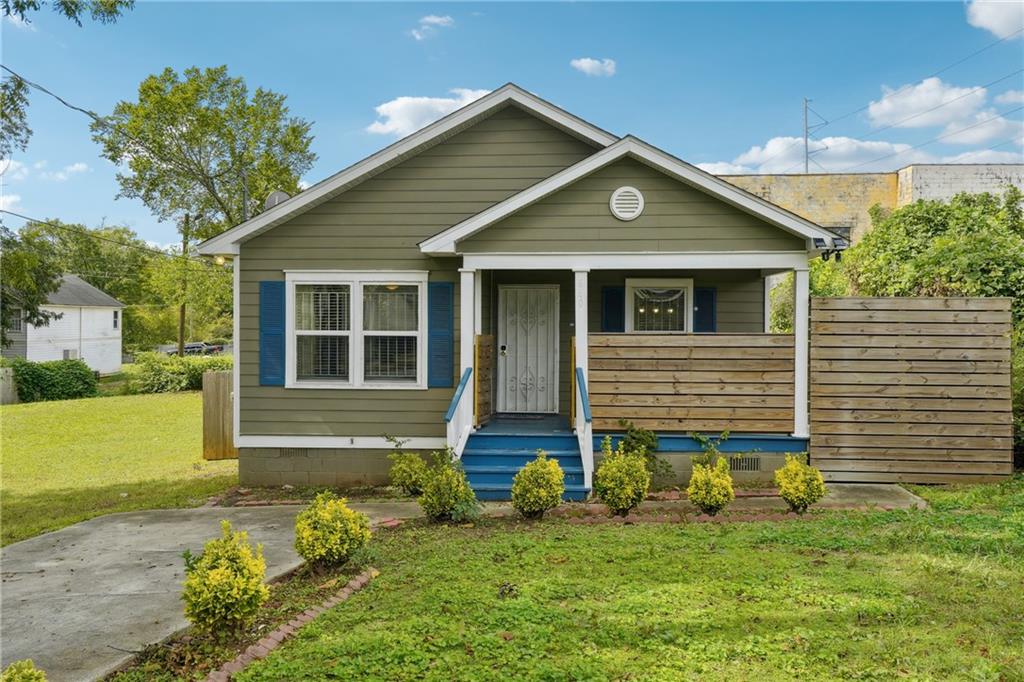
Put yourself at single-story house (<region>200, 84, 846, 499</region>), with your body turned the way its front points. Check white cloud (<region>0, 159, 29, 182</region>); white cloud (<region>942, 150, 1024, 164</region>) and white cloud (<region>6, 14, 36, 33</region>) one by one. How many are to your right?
2

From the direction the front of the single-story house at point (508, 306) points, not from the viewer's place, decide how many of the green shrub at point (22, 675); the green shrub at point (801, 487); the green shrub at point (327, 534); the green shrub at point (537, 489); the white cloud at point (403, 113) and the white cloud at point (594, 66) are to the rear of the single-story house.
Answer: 2

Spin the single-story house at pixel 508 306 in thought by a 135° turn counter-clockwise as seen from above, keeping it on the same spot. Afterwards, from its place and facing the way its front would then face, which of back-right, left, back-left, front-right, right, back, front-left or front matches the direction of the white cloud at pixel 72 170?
left

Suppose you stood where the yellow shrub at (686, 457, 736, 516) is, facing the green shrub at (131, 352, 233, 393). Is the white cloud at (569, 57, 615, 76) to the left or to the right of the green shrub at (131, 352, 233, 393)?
right

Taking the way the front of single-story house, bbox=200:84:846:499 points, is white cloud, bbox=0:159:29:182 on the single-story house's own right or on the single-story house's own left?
on the single-story house's own right

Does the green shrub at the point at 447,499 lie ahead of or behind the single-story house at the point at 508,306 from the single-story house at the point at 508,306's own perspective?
ahead

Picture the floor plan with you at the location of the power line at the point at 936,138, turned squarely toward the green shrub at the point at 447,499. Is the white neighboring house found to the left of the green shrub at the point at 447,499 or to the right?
right

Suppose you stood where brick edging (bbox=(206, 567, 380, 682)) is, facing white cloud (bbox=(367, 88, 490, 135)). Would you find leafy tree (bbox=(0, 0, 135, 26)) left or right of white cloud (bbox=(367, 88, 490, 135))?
left

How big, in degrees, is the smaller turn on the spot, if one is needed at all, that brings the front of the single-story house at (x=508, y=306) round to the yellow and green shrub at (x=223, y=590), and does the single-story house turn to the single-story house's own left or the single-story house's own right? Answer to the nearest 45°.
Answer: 0° — it already faces it

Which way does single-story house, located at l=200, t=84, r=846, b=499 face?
toward the camera

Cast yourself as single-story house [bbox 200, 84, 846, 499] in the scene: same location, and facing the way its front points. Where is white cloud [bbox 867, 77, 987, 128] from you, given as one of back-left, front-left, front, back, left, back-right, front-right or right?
back-left

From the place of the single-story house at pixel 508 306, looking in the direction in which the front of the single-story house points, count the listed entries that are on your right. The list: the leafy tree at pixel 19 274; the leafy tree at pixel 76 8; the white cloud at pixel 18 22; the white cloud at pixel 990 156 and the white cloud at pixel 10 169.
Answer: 4

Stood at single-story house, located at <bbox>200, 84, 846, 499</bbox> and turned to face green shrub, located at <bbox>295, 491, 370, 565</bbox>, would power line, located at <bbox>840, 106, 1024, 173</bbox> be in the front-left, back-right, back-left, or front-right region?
back-left

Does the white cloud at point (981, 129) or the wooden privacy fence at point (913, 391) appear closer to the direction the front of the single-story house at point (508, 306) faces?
the wooden privacy fence

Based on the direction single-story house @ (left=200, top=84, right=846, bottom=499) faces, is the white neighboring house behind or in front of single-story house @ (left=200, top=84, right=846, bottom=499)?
behind

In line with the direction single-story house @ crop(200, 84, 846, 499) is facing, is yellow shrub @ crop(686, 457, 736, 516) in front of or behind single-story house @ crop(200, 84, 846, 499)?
in front

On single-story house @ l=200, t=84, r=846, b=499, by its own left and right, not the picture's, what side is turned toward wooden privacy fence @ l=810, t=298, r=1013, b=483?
left

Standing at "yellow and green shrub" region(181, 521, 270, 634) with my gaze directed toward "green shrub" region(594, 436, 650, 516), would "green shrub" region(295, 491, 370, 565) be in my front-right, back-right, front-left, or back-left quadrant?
front-left
